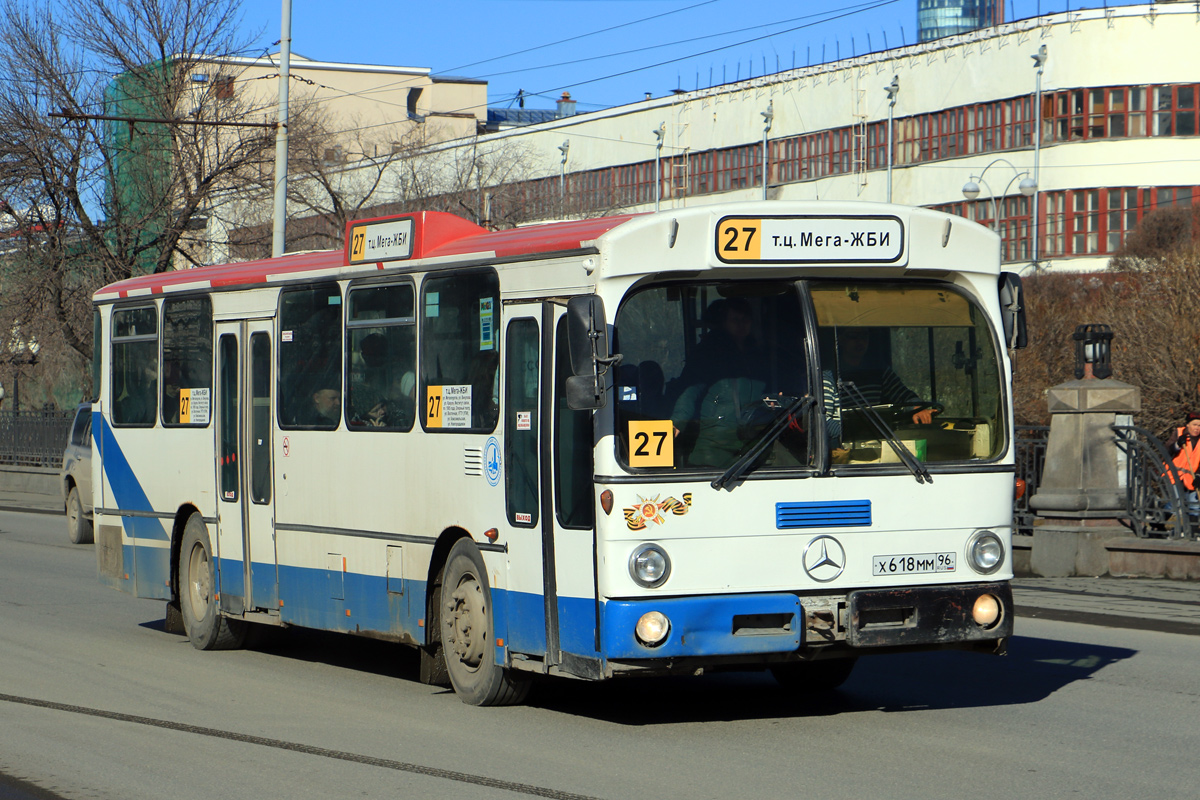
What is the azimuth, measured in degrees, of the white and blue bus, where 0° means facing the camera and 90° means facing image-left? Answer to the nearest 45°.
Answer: approximately 315°

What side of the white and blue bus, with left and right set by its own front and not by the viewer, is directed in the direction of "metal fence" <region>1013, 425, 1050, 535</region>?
left

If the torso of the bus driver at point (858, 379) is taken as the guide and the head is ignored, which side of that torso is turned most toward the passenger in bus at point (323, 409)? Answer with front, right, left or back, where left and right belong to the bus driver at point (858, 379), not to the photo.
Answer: back

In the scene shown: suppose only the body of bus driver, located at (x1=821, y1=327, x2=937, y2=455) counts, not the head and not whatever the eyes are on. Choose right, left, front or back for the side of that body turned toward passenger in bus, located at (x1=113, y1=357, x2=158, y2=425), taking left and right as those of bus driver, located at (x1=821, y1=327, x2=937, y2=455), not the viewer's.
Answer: back

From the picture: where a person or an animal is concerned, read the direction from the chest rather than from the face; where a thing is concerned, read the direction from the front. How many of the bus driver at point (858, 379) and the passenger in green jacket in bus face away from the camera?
0

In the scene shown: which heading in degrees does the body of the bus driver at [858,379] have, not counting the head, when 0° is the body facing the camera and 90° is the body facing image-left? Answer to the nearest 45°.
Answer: approximately 315°

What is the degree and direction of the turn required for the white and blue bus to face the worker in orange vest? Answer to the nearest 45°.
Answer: approximately 90° to its left

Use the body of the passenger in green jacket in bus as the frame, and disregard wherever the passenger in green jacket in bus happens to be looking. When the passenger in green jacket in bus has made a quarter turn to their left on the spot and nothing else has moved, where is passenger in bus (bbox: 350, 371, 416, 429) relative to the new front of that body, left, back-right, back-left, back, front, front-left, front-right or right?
left

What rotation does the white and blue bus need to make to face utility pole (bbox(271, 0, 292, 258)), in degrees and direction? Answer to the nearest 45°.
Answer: approximately 135° to its left

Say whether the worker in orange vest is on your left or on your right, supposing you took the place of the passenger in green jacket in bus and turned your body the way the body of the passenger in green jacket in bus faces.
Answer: on your left

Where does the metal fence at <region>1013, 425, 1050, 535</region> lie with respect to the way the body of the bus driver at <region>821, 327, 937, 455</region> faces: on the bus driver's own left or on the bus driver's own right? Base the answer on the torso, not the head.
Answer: on the bus driver's own left
